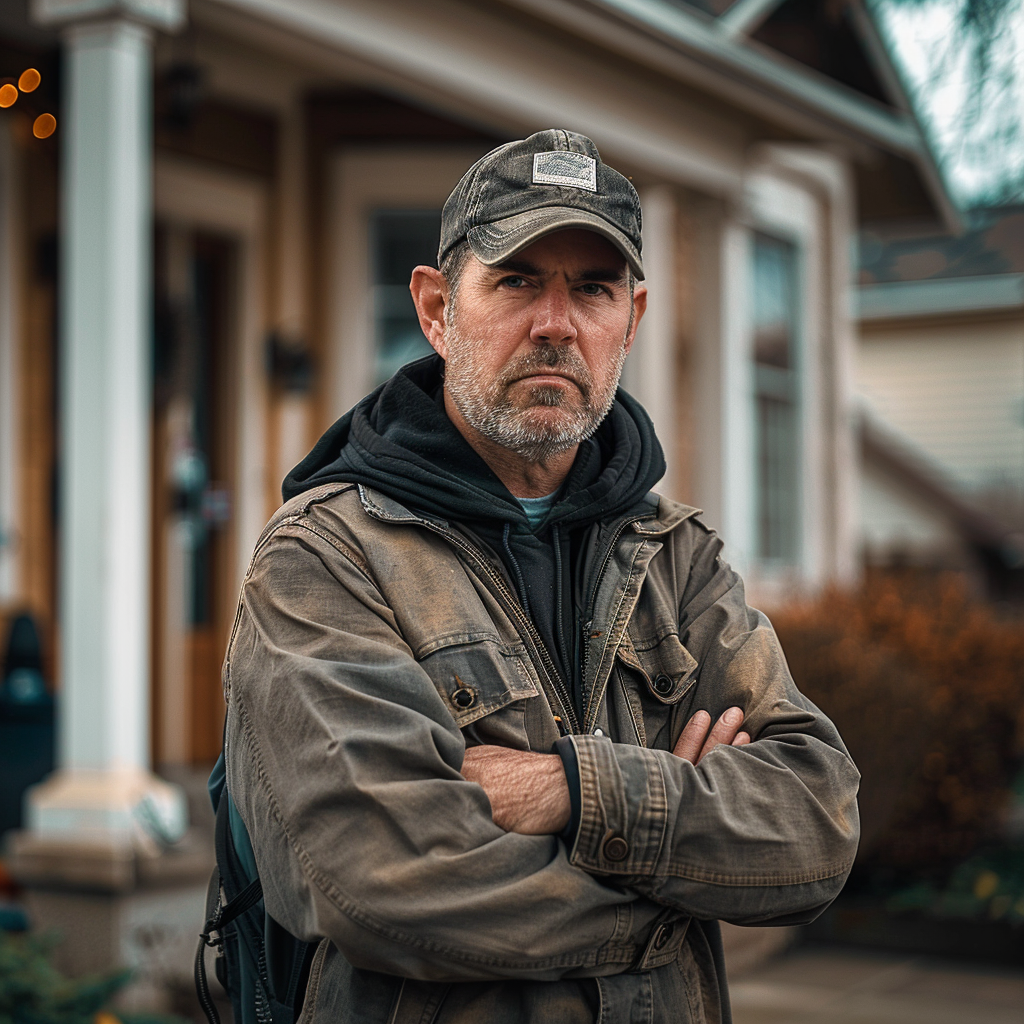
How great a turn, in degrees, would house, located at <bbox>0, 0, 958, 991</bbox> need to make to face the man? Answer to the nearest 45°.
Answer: approximately 45° to its right

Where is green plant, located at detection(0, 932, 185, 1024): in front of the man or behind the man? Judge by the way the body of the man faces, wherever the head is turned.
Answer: behind

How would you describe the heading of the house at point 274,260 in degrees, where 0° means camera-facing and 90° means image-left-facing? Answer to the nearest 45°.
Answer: approximately 315°

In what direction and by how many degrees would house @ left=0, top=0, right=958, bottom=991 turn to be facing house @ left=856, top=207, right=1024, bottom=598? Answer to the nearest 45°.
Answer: approximately 90° to its left

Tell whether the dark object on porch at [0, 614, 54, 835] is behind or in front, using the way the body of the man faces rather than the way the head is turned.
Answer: behind

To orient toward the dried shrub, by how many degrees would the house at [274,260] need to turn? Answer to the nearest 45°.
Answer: approximately 45° to its left

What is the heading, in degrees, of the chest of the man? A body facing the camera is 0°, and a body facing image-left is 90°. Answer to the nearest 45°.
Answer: approximately 315°
